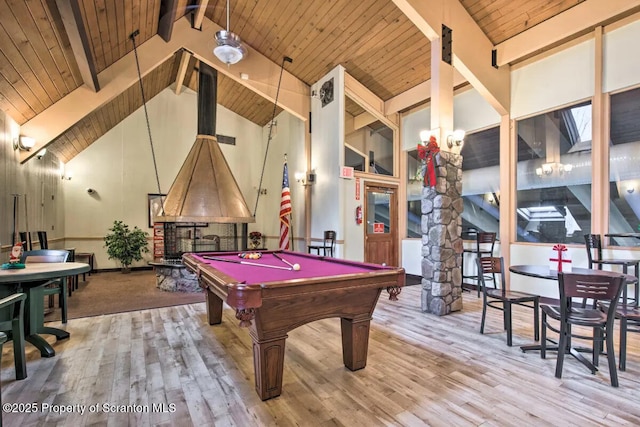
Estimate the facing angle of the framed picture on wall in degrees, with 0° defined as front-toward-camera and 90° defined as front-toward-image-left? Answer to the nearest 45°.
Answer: approximately 0°

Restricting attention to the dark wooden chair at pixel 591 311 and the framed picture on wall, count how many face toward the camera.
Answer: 1

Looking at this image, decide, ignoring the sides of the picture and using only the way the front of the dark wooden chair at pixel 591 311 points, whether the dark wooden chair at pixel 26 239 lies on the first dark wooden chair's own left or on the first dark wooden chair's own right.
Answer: on the first dark wooden chair's own left

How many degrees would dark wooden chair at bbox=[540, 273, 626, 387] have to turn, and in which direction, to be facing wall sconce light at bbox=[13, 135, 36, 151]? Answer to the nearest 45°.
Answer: approximately 45° to its left

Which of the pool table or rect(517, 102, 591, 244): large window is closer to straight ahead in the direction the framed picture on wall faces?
the pool table

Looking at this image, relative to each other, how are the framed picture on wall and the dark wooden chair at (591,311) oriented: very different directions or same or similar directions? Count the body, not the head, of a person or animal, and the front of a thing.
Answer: very different directions

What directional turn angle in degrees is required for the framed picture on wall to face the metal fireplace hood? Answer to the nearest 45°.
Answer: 0° — it already faces it

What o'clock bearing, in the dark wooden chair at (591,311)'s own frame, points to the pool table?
The pool table is roughly at 9 o'clock from the dark wooden chair.

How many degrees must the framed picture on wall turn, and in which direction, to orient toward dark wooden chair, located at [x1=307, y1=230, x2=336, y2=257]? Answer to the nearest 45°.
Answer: approximately 45° to its left
